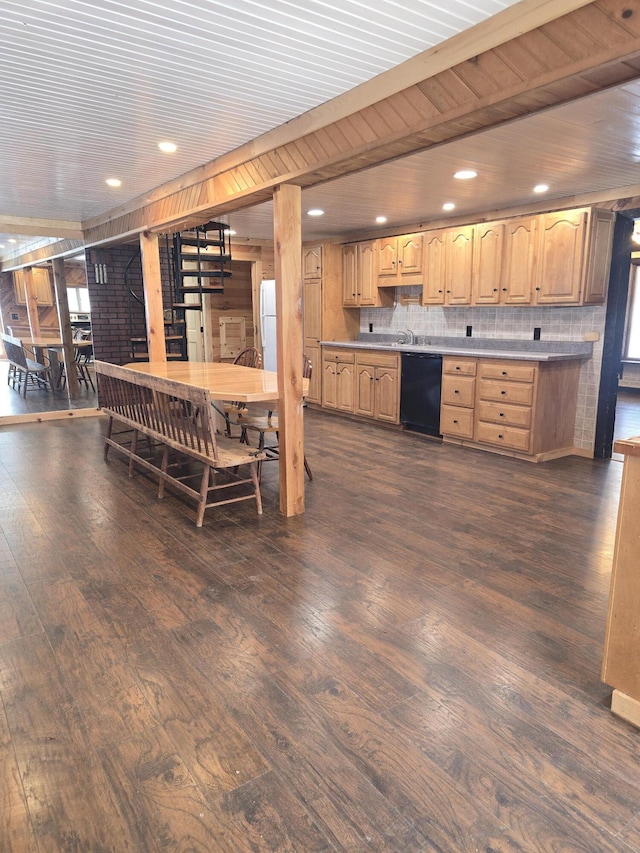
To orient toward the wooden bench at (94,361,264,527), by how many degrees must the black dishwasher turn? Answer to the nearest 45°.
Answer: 0° — it already faces it

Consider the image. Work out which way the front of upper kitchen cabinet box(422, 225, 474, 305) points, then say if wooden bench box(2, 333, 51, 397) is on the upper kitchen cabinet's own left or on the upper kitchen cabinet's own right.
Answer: on the upper kitchen cabinet's own right

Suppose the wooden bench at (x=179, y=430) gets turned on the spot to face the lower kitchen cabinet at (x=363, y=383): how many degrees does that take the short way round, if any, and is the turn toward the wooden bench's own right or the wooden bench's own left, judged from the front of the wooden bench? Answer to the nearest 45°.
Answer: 0° — it already faces it

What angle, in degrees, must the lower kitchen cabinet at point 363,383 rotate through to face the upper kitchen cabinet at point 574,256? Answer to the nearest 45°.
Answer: approximately 90° to its left

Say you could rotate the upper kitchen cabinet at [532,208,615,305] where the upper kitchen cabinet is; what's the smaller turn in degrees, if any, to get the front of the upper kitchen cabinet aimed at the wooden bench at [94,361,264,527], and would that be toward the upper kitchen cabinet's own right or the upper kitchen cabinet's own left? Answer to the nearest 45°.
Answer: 0° — it already faces it

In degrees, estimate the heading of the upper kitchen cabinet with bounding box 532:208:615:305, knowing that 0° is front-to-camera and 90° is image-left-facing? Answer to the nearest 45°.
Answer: approximately 45°

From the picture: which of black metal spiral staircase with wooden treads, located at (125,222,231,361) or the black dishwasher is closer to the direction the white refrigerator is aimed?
the black metal spiral staircase with wooden treads

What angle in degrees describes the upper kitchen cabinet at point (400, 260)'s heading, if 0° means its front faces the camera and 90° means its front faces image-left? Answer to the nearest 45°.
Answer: approximately 45°

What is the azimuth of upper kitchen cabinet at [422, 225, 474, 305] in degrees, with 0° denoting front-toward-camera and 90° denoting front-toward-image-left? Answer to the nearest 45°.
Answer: approximately 45°

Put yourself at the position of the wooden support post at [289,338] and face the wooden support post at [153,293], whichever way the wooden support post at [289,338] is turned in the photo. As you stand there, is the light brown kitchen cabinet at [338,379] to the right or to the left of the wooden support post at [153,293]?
right
